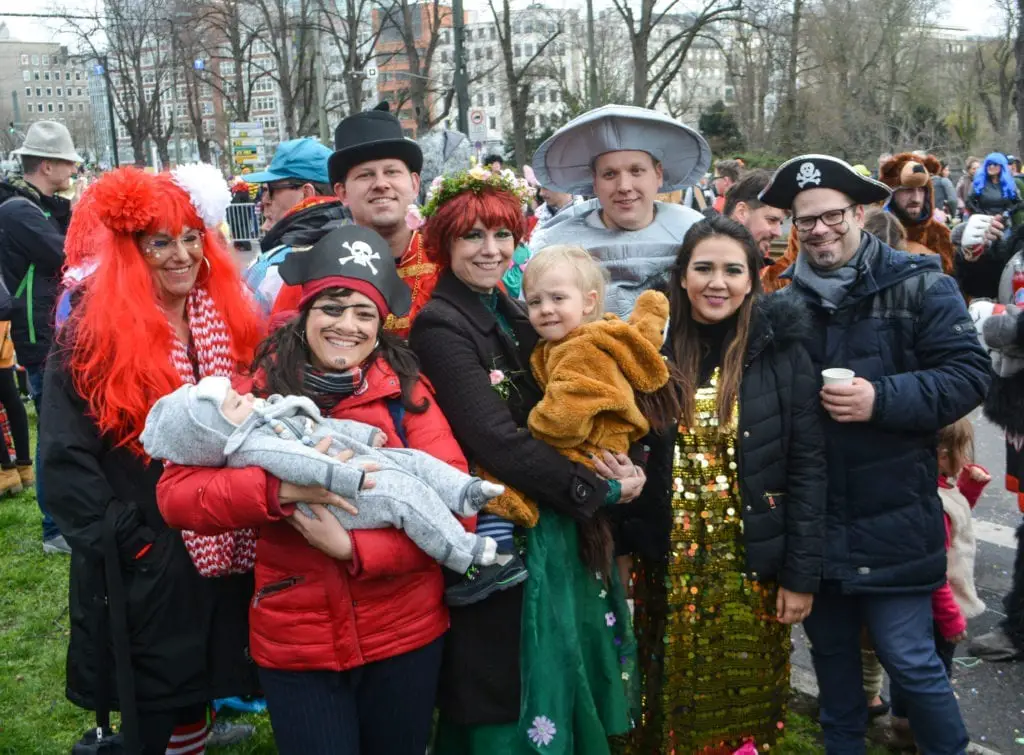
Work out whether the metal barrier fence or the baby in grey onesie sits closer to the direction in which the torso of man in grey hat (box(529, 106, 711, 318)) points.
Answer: the baby in grey onesie

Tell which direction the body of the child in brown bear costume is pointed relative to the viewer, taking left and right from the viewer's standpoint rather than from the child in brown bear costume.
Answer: facing the viewer and to the left of the viewer

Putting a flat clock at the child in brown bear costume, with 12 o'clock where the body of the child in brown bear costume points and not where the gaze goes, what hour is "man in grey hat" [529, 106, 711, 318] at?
The man in grey hat is roughly at 5 o'clock from the child in brown bear costume.

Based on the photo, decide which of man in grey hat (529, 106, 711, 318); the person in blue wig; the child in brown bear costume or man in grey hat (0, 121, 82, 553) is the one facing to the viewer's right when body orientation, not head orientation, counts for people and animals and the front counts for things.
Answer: man in grey hat (0, 121, 82, 553)

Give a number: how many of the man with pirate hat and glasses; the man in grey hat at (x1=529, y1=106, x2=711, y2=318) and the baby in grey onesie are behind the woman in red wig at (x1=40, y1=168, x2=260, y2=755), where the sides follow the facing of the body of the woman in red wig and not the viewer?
0

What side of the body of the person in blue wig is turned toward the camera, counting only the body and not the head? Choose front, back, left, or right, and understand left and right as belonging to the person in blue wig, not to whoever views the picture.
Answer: front

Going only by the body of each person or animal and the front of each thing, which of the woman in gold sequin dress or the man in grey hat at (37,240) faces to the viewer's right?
the man in grey hat

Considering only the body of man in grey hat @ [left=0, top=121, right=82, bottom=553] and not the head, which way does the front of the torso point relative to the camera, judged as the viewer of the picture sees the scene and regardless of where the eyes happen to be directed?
to the viewer's right

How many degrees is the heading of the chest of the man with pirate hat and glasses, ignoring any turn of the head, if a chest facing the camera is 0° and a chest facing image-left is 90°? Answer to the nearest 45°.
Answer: approximately 45°

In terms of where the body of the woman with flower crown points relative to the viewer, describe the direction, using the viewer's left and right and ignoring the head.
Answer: facing the viewer and to the right of the viewer
